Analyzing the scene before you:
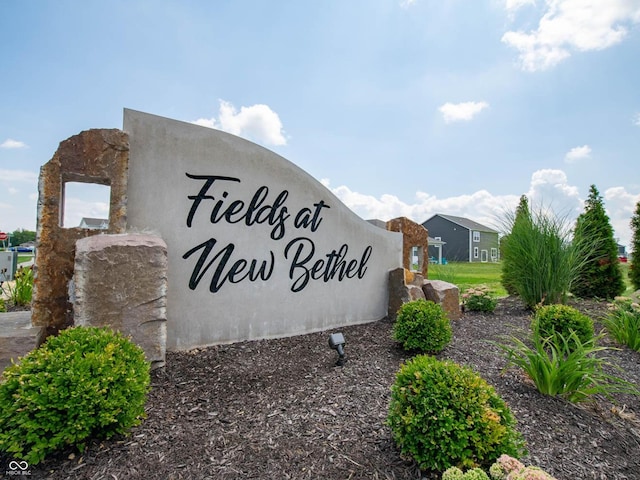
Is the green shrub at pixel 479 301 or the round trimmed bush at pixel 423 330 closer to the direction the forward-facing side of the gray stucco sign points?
the round trimmed bush

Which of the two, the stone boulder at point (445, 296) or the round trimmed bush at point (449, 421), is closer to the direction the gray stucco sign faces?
the round trimmed bush

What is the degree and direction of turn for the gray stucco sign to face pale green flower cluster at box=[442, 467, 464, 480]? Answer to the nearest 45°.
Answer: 0° — it already faces it

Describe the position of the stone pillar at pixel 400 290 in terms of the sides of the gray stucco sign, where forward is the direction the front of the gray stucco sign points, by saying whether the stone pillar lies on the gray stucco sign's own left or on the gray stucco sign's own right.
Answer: on the gray stucco sign's own left

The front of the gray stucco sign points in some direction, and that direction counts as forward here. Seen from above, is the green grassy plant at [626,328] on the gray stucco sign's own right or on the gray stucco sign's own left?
on the gray stucco sign's own left

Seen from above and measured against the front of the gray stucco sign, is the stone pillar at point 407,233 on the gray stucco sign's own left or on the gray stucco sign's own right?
on the gray stucco sign's own left

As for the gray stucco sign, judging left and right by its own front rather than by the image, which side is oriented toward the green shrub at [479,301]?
left

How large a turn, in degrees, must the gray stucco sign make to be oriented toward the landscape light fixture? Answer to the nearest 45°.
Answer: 0° — it already faces it

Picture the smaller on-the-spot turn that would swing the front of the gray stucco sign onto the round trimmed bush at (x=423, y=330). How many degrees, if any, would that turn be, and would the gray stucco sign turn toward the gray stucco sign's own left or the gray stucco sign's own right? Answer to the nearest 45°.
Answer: approximately 45° to the gray stucco sign's own left
